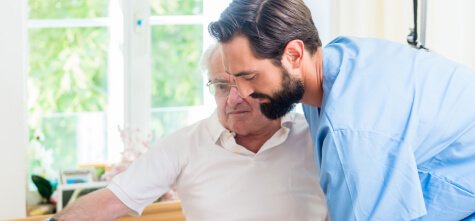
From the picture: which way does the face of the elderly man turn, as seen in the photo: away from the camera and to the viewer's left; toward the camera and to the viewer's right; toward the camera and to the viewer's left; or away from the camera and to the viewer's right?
toward the camera and to the viewer's left

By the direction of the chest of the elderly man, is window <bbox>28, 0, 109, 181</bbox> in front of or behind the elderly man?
behind

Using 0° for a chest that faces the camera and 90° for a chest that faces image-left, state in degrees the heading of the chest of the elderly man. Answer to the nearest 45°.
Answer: approximately 0°

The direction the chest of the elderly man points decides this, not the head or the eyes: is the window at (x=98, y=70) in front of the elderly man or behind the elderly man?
behind
